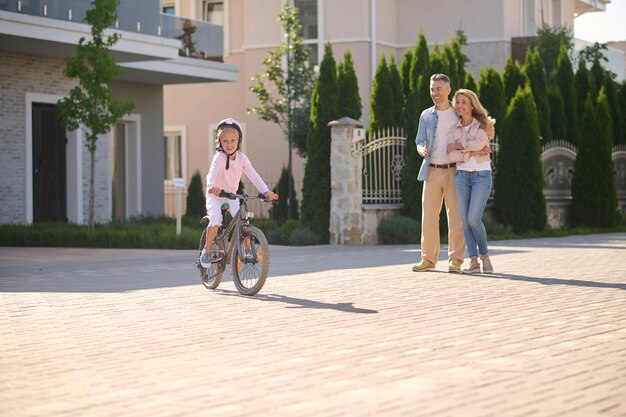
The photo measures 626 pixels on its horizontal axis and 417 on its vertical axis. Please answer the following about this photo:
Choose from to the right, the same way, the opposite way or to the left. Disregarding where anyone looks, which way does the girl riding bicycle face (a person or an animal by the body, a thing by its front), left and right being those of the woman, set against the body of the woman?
to the left

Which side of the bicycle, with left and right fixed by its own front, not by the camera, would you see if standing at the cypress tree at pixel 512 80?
left

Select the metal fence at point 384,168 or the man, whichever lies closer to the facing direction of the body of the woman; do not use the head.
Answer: the man

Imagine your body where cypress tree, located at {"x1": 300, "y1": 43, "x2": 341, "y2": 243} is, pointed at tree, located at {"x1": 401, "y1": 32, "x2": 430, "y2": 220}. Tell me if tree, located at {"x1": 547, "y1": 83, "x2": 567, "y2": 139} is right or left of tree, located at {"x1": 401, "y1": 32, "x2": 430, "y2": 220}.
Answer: left

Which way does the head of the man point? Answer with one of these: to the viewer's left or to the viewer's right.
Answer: to the viewer's left

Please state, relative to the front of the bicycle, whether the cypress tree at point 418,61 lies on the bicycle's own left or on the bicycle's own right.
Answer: on the bicycle's own left

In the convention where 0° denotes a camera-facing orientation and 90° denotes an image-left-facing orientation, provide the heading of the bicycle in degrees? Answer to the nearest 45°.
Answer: approximately 315°

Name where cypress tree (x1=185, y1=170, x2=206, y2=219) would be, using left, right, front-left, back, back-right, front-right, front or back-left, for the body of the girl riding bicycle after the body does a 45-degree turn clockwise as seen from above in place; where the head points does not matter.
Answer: back

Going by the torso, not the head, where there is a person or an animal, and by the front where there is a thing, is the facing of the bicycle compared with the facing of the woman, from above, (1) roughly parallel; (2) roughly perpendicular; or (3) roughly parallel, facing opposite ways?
roughly perpendicular
